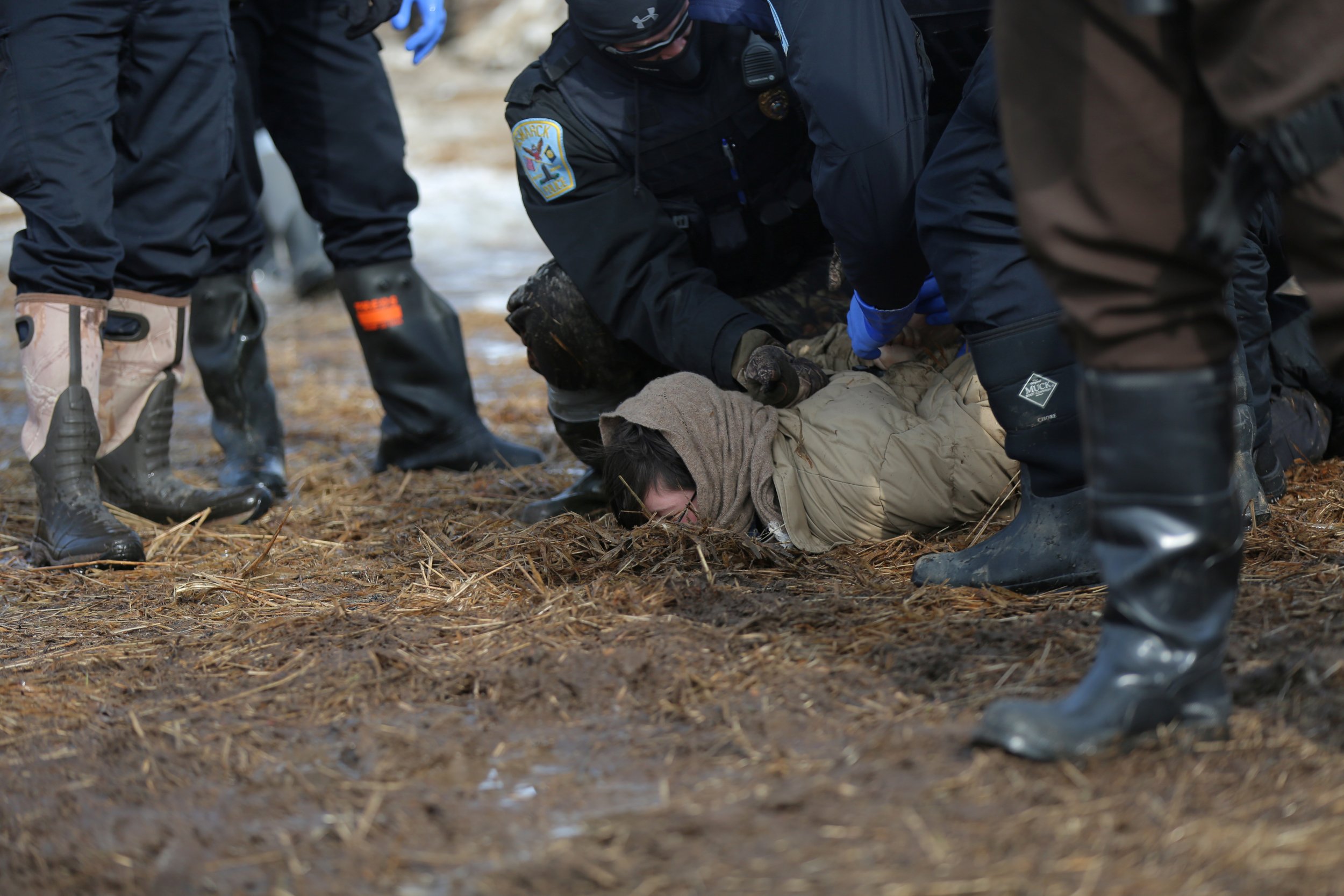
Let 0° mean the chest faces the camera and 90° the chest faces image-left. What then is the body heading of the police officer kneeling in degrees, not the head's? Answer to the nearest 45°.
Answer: approximately 315°
